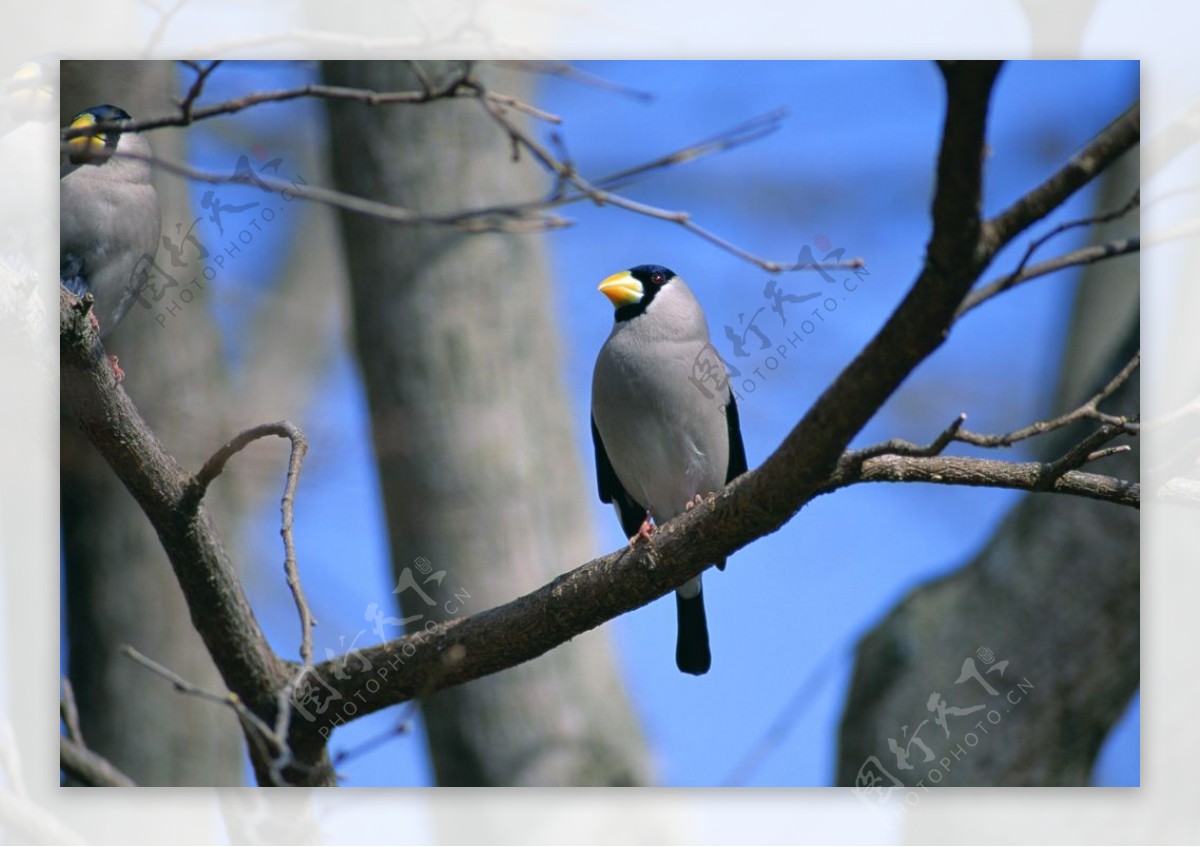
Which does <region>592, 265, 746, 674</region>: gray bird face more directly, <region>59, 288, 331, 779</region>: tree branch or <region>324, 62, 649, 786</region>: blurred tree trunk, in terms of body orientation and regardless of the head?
the tree branch

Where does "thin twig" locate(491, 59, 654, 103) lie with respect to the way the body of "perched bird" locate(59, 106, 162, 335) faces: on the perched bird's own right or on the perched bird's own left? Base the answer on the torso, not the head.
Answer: on the perched bird's own left

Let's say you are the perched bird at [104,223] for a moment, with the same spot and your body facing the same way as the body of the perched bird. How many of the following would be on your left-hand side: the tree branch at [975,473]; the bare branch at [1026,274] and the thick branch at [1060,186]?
3

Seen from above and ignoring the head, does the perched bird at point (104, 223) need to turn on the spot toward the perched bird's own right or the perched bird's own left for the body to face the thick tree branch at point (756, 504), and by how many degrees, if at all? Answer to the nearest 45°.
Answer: approximately 90° to the perched bird's own left

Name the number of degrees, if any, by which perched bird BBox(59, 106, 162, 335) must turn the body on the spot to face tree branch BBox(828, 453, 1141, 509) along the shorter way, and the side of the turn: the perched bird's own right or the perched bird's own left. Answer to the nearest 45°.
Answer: approximately 90° to the perched bird's own left

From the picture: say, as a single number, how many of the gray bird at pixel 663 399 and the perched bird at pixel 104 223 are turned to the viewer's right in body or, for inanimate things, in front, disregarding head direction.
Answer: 0

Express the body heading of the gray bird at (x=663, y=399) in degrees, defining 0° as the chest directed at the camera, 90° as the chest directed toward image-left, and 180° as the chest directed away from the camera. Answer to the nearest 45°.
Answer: approximately 45°

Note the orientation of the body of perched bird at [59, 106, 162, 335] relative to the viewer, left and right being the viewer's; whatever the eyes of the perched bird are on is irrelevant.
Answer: facing the viewer and to the left of the viewer

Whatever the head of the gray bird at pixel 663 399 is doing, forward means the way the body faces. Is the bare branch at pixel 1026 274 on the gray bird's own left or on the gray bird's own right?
on the gray bird's own left
